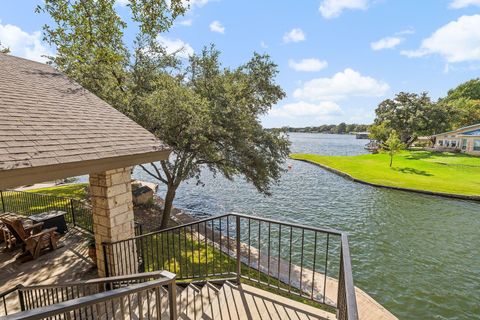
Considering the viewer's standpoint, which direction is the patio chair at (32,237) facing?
facing away from the viewer and to the right of the viewer

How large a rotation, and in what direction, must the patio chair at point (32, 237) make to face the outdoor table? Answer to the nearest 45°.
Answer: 0° — it already faces it
